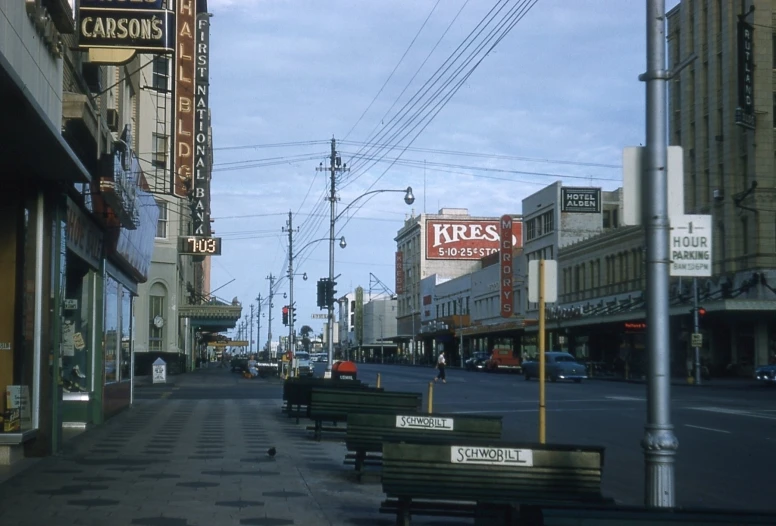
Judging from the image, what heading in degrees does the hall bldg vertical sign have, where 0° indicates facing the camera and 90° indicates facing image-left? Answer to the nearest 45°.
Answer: approximately 0°

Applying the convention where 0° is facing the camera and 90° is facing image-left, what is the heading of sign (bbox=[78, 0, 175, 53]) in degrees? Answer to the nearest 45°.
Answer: approximately 0°

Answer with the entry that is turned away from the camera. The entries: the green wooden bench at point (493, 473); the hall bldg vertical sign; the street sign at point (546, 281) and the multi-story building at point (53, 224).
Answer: the street sign

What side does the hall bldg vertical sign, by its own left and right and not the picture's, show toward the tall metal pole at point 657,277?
front

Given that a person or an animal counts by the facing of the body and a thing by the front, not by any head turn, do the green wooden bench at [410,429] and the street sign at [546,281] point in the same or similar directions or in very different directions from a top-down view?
very different directions

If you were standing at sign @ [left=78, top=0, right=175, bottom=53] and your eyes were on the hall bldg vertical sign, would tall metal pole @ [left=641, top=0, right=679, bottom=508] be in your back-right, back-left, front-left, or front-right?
back-right

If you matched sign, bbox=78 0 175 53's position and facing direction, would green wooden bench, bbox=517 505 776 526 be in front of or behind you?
in front

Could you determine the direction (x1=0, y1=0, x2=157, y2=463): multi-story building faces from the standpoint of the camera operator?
facing to the right of the viewer

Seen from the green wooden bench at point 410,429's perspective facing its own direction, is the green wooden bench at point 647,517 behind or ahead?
ahead
